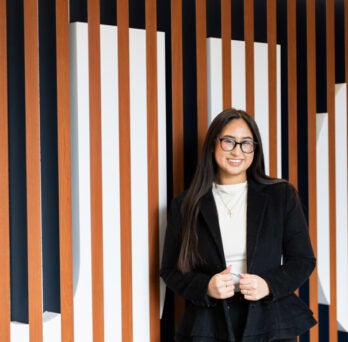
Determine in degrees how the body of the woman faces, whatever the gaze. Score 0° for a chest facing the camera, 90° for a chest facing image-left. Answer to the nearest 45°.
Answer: approximately 0°
